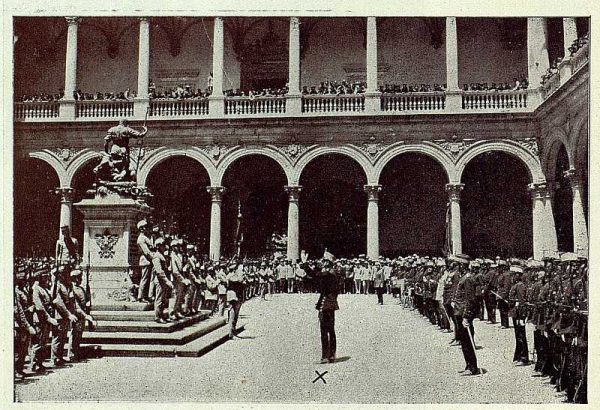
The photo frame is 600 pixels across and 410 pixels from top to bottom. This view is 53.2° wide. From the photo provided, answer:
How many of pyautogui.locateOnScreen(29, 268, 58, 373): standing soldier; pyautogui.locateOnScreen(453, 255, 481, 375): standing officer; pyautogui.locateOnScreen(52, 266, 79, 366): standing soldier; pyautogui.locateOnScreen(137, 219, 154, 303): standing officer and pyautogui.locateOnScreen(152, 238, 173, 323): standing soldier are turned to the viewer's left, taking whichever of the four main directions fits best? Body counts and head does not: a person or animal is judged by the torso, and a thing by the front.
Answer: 1

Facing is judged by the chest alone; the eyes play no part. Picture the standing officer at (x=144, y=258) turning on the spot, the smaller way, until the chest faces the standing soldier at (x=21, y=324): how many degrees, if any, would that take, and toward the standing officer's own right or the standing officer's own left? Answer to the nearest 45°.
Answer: approximately 135° to the standing officer's own right

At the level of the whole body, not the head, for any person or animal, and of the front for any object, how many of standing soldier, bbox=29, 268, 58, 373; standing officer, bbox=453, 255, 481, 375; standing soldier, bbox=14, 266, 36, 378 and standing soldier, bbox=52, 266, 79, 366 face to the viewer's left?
1

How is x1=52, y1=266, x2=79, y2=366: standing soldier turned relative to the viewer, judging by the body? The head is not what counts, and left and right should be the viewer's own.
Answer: facing to the right of the viewer

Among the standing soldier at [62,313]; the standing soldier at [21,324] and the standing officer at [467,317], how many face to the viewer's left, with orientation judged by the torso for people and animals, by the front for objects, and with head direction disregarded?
1

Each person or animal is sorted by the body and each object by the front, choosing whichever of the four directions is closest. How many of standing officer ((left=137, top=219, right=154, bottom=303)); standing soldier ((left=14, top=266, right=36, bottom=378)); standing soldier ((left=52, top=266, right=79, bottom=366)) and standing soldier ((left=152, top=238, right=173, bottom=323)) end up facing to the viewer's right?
4

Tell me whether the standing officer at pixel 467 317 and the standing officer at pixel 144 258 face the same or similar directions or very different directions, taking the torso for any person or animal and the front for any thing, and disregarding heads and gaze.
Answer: very different directions

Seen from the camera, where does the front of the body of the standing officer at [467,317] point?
to the viewer's left

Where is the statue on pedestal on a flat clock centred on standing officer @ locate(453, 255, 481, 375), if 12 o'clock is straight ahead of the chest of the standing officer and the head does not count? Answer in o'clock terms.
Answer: The statue on pedestal is roughly at 12 o'clock from the standing officer.

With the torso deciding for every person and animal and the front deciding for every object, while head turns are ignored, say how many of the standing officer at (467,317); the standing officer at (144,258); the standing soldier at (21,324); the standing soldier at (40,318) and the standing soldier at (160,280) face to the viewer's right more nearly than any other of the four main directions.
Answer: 4

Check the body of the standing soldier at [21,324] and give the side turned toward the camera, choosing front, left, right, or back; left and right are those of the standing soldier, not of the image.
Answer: right

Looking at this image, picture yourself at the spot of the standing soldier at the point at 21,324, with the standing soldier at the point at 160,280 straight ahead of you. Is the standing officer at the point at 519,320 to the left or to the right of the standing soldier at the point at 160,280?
right

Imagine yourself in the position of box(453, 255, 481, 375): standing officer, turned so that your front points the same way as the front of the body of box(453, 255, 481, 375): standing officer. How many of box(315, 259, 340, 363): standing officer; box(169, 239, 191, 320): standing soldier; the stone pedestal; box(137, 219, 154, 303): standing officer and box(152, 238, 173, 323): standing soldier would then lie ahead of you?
5

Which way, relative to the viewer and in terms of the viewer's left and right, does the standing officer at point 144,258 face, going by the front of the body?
facing to the right of the viewer

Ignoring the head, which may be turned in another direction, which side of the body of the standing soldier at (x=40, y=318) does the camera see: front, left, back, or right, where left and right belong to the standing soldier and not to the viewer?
right

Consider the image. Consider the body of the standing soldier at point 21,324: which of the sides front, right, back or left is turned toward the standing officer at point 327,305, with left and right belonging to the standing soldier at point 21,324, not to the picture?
front

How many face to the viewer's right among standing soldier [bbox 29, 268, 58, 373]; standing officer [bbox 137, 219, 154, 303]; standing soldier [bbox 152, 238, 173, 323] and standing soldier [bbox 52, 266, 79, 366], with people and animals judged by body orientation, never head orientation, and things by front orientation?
4

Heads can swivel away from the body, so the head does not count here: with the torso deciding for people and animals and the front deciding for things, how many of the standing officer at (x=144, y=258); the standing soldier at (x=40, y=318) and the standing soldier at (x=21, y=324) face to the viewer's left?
0

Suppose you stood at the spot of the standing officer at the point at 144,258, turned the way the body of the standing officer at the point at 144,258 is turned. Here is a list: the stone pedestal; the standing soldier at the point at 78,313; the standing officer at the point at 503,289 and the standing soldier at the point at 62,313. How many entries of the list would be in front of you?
1
